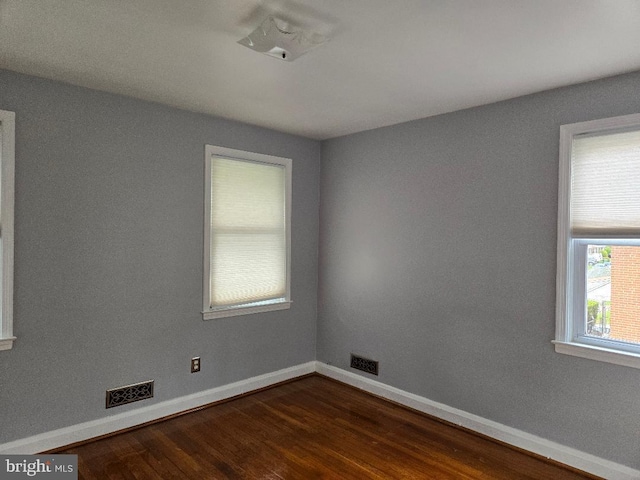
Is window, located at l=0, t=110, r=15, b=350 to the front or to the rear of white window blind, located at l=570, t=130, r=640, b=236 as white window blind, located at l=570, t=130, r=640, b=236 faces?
to the front

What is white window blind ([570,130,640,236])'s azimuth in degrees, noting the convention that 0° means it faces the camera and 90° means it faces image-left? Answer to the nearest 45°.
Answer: approximately 45°

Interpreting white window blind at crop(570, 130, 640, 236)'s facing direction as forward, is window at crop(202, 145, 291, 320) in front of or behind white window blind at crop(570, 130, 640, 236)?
in front

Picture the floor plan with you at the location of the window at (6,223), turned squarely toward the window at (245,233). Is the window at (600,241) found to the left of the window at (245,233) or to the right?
right
